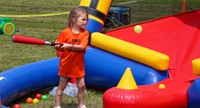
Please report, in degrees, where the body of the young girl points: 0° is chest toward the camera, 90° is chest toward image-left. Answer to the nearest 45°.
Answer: approximately 0°
